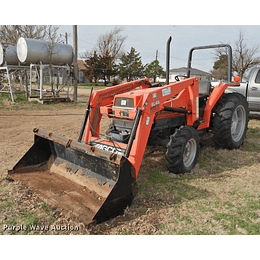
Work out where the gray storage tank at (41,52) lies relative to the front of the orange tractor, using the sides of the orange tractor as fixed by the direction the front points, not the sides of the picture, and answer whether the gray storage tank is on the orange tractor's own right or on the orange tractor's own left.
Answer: on the orange tractor's own right

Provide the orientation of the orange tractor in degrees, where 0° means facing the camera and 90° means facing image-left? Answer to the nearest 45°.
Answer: approximately 45°

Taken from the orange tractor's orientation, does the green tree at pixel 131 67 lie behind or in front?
behind

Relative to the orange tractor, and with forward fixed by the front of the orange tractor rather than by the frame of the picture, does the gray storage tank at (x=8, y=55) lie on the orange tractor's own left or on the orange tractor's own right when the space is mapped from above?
on the orange tractor's own right

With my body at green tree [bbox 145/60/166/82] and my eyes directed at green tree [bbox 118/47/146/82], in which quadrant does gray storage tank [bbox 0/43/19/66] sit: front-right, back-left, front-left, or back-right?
front-left

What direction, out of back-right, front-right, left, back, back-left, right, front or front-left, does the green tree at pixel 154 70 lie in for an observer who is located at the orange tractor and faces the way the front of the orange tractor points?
back-right
